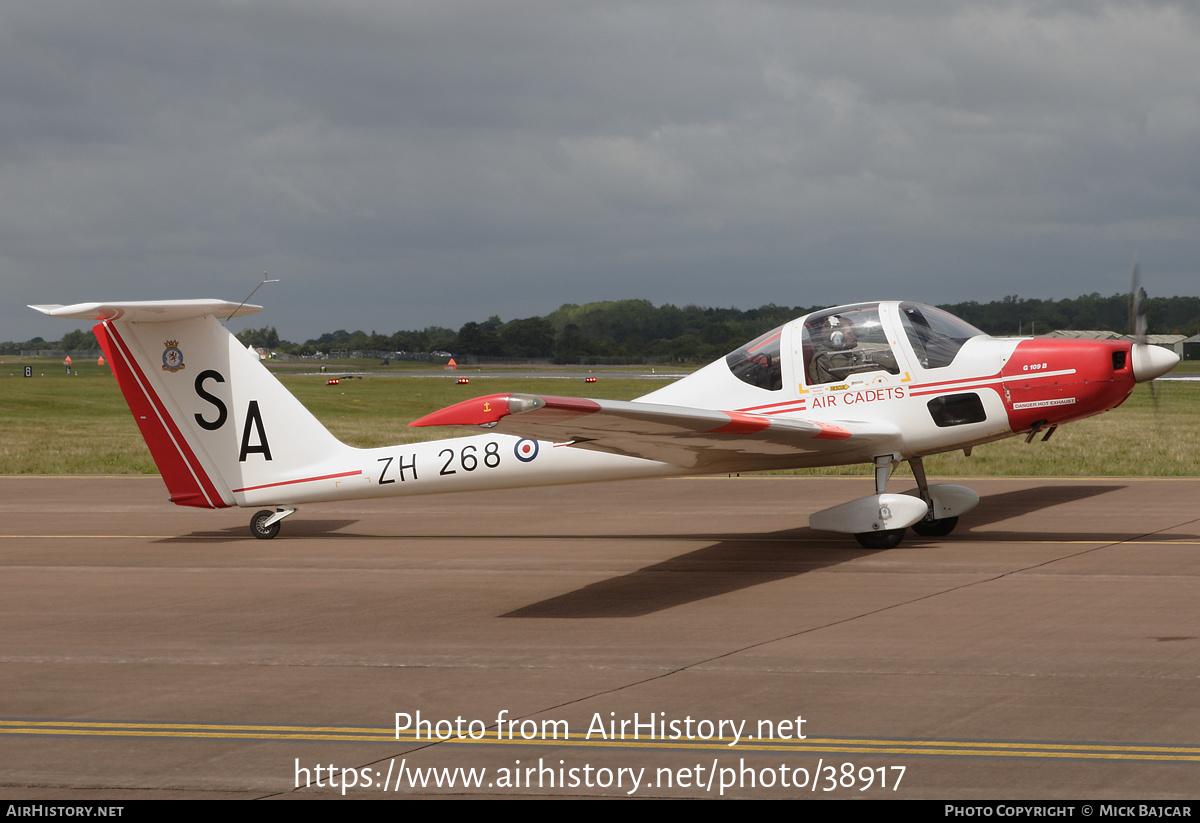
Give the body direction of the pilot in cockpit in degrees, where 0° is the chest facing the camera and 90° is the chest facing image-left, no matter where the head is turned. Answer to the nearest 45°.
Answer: approximately 270°

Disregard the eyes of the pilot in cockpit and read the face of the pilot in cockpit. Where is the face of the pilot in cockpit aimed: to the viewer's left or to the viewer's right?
to the viewer's right

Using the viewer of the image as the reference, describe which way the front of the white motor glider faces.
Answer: facing to the right of the viewer
